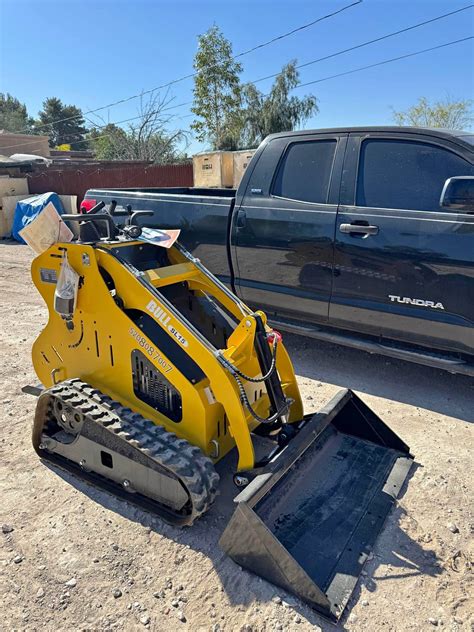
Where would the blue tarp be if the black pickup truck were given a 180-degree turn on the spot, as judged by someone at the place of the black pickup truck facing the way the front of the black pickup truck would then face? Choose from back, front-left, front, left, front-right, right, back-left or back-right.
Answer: front

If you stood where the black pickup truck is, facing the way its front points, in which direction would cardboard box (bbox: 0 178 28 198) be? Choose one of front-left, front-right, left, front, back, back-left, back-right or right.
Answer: back

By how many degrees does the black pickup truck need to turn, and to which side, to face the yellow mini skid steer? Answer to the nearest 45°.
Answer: approximately 90° to its right

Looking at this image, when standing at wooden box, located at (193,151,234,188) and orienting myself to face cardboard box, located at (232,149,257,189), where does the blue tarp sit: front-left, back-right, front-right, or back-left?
back-right

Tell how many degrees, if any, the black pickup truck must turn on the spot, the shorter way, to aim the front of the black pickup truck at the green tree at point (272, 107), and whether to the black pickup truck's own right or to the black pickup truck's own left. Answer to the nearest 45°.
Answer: approximately 135° to the black pickup truck's own left

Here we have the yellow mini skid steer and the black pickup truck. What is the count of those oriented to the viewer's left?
0

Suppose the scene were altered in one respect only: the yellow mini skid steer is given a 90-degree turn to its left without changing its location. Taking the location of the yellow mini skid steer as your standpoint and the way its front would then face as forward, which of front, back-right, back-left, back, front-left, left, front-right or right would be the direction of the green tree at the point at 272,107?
front-left

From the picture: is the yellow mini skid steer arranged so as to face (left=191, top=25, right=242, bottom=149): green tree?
no

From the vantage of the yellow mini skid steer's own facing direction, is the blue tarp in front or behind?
behind

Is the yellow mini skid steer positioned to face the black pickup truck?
no

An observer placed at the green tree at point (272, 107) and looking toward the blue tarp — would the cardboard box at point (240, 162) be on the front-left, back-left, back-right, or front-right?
front-left

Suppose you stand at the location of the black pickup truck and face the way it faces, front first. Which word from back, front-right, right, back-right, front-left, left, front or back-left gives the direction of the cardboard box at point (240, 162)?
back-left

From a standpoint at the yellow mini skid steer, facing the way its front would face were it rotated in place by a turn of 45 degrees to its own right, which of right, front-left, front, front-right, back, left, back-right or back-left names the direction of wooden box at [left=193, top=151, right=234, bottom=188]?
back
